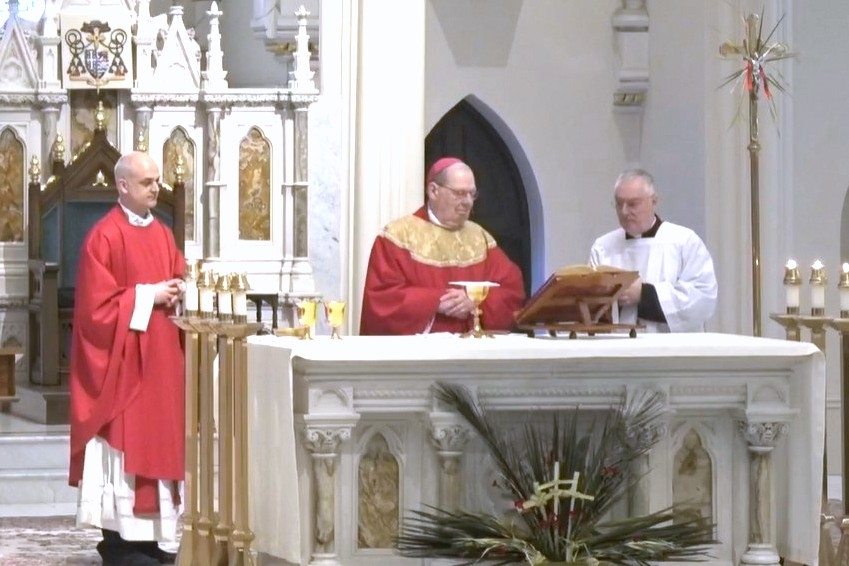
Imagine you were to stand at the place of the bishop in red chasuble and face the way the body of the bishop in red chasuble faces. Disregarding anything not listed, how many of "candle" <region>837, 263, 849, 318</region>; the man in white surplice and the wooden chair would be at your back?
1

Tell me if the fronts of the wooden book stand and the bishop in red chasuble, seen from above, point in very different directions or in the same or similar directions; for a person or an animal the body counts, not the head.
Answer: very different directions

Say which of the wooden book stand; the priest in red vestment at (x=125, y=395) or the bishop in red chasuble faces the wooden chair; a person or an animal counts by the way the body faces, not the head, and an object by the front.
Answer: the wooden book stand

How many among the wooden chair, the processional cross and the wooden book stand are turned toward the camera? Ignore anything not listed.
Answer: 2

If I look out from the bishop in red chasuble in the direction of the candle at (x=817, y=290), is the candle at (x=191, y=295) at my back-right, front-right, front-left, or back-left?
back-right

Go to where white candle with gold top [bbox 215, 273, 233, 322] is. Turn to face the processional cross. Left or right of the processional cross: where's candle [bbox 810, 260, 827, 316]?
right

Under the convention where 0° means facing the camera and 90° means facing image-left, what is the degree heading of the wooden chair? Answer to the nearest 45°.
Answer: approximately 0°

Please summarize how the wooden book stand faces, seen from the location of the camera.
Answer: facing away from the viewer and to the left of the viewer

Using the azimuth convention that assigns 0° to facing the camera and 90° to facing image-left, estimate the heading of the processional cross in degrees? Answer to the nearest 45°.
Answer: approximately 0°

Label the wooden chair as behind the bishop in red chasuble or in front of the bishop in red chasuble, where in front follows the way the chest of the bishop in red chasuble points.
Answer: behind
